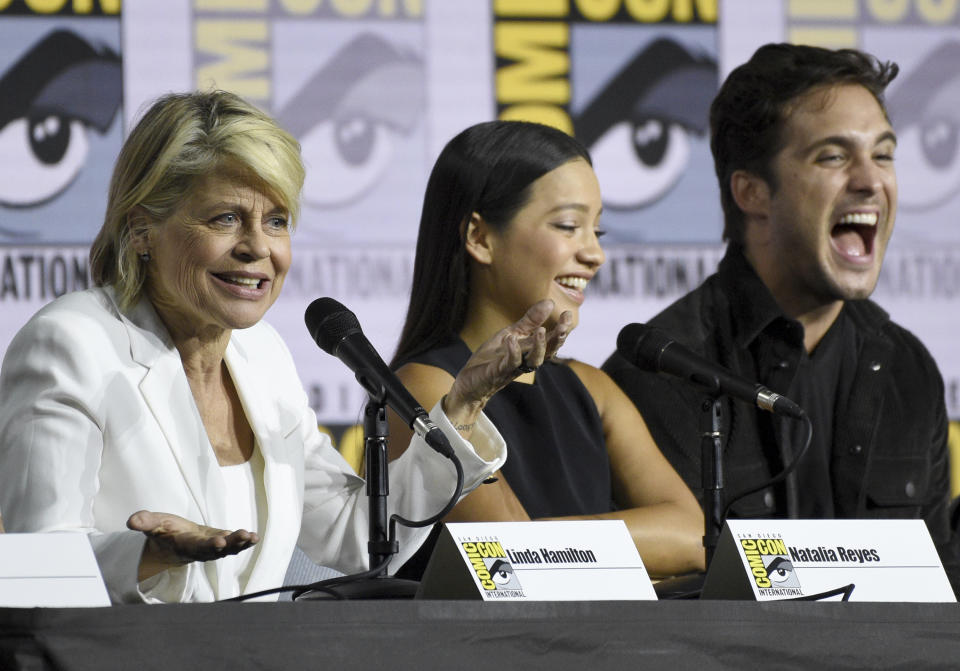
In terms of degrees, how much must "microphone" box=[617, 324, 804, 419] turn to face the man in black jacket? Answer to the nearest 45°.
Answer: approximately 90° to its right

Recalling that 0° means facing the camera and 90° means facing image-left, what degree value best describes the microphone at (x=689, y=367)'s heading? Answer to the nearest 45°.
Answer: approximately 90°

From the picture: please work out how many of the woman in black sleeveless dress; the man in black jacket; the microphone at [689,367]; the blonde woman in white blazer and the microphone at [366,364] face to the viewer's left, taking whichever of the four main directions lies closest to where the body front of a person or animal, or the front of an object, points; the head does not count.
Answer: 2

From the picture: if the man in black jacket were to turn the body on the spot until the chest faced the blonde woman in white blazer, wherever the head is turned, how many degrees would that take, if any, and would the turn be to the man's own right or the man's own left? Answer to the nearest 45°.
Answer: approximately 90° to the man's own right

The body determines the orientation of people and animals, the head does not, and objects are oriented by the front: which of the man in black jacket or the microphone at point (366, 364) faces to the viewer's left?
the microphone

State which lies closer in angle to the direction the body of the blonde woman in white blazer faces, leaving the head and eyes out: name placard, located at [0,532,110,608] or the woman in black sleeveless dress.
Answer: the name placard

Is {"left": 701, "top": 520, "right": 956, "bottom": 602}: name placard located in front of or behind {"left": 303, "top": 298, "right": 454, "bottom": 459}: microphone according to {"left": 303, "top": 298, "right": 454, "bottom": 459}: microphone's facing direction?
behind

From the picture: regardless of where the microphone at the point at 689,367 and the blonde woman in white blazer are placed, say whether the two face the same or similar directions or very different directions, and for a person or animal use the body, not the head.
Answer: very different directions

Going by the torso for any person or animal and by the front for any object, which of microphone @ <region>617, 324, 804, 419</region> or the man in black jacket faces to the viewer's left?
the microphone

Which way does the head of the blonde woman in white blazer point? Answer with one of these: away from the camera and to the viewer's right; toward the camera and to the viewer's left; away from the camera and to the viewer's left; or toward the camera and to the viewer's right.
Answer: toward the camera and to the viewer's right

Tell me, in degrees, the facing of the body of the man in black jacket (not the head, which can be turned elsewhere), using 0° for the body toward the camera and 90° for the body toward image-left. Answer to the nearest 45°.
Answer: approximately 315°

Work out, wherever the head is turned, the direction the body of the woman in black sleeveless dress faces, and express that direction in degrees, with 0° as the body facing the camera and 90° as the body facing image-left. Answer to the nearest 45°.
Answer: approximately 315°

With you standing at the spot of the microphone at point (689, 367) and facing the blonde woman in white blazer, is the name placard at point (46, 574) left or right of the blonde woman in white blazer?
left
